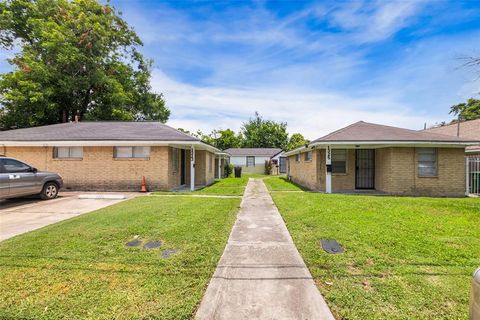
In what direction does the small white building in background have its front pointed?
toward the camera

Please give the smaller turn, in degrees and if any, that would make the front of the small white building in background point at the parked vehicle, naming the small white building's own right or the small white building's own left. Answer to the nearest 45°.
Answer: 0° — it already faces it

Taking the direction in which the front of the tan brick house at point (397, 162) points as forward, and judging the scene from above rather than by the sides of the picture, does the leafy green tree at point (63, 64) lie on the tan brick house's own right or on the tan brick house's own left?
on the tan brick house's own right

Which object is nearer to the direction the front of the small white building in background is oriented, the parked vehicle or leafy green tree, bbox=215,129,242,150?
the parked vehicle

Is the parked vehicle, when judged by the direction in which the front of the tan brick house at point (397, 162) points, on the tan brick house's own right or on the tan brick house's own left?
on the tan brick house's own right

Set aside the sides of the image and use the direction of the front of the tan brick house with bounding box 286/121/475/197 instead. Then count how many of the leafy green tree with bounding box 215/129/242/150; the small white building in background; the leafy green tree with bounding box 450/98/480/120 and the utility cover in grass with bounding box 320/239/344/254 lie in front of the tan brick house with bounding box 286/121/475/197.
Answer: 1

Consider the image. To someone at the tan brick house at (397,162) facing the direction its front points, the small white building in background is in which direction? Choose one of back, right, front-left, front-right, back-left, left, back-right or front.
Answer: back-right

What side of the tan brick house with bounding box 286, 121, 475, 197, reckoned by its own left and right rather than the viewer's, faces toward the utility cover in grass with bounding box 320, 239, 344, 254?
front

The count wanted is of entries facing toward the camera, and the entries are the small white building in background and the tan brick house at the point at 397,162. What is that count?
2

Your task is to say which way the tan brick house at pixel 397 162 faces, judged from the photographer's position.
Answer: facing the viewer

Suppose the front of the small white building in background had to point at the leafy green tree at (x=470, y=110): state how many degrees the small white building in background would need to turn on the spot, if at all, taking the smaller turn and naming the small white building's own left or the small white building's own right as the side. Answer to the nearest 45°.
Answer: approximately 90° to the small white building's own left

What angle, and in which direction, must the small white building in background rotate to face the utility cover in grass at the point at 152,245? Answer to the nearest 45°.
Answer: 0° — it already faces it

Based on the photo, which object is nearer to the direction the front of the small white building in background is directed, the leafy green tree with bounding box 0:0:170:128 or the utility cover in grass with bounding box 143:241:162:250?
the utility cover in grass

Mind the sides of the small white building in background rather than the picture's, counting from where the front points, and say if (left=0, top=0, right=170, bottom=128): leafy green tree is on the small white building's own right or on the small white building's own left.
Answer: on the small white building's own right

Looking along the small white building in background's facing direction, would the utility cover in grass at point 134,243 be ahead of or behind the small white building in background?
ahead
